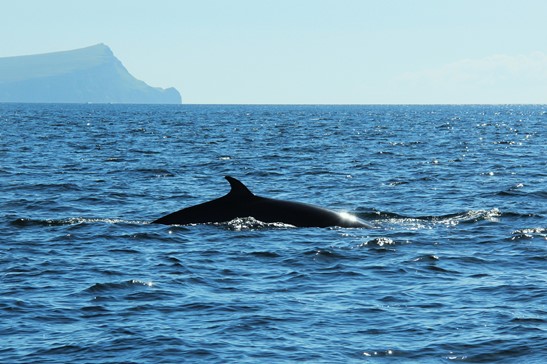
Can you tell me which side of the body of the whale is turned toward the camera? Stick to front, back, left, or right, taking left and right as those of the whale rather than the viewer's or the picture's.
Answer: right
